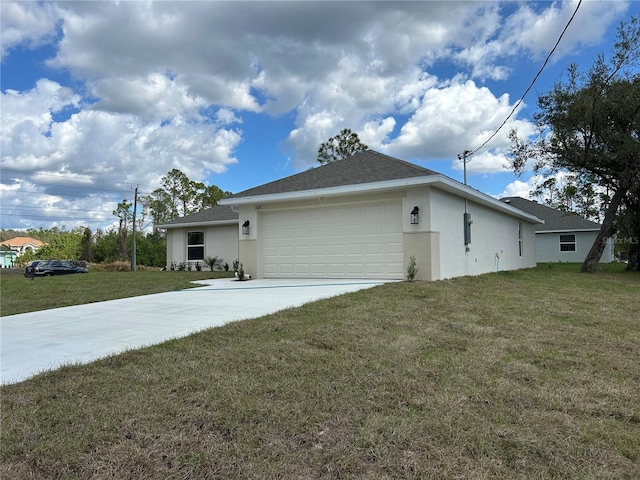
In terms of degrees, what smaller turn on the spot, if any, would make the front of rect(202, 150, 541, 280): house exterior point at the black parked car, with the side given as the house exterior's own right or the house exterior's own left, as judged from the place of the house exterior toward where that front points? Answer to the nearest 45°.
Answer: approximately 90° to the house exterior's own right

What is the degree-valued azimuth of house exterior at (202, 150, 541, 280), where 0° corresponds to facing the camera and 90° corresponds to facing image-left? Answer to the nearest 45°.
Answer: approximately 45°

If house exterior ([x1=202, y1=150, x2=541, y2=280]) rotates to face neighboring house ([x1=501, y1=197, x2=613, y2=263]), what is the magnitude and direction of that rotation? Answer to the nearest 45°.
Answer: approximately 180°

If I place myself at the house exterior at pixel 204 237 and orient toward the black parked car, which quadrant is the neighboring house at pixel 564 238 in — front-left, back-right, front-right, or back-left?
back-right
